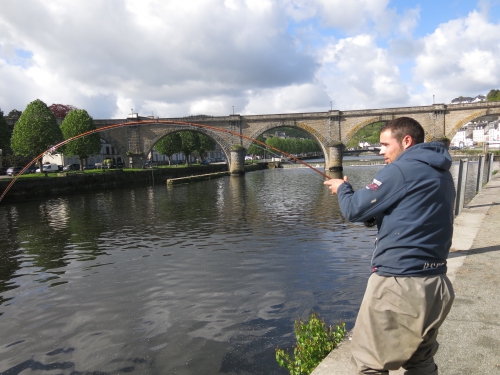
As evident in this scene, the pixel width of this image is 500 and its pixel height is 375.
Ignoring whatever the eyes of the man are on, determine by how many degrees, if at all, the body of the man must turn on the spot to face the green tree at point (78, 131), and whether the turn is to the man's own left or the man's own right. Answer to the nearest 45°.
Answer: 0° — they already face it

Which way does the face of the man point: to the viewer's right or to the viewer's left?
to the viewer's left

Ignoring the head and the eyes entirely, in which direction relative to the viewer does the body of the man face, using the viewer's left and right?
facing away from the viewer and to the left of the viewer

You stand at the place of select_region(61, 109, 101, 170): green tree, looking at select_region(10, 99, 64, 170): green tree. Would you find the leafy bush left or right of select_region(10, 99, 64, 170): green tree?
left

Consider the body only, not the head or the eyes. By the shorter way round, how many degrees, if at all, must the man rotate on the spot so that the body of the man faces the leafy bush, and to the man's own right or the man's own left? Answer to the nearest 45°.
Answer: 0° — they already face it

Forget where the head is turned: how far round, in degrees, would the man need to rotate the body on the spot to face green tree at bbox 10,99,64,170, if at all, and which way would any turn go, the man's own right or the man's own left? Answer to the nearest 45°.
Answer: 0° — they already face it
